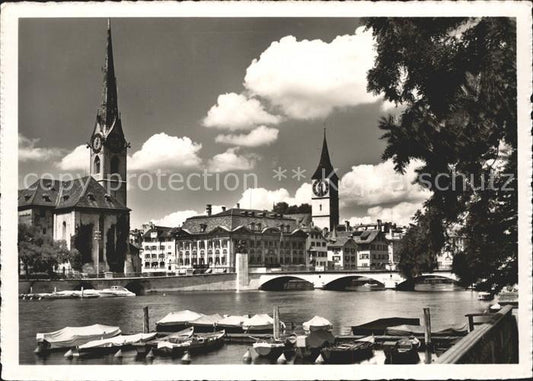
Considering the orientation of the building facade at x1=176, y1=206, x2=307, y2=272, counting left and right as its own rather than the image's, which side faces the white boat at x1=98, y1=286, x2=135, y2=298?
right

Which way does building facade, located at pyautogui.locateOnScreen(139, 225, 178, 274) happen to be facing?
toward the camera

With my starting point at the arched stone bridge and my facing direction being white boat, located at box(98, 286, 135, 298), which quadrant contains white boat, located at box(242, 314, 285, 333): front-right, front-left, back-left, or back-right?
front-left

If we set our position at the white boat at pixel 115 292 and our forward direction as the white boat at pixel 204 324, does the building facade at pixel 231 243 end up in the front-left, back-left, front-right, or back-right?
back-left

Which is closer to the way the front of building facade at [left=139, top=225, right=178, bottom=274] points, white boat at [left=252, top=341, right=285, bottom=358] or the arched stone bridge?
the white boat

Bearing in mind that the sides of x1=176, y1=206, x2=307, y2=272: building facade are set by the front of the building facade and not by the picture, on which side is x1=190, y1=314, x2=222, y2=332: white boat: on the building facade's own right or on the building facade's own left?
on the building facade's own right

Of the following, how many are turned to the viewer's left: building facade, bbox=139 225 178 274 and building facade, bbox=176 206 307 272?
0

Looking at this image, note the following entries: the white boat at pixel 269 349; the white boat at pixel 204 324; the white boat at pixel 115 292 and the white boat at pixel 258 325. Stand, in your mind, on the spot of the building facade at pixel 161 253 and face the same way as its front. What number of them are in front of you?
4

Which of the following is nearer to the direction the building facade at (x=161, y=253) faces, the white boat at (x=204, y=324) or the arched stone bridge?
the white boat

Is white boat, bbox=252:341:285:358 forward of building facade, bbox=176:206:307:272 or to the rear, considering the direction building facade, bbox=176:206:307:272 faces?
forward

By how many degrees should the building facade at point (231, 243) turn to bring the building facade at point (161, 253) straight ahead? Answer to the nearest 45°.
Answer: approximately 135° to its right

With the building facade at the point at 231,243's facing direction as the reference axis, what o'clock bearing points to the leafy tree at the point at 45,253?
The leafy tree is roughly at 2 o'clock from the building facade.

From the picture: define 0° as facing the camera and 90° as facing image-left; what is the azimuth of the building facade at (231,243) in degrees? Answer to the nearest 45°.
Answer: approximately 315°

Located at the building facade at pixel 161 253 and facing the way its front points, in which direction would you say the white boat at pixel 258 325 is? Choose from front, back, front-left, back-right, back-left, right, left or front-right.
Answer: front

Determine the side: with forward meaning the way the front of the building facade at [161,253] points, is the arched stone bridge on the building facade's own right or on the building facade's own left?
on the building facade's own left
